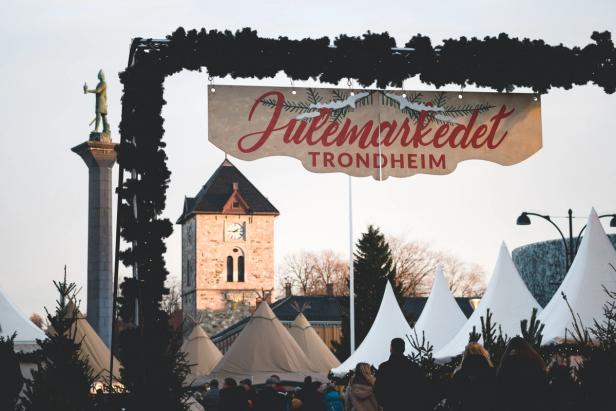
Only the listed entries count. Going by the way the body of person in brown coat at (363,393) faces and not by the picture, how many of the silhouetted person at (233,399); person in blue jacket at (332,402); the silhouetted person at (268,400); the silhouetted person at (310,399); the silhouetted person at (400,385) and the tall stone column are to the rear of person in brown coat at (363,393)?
1

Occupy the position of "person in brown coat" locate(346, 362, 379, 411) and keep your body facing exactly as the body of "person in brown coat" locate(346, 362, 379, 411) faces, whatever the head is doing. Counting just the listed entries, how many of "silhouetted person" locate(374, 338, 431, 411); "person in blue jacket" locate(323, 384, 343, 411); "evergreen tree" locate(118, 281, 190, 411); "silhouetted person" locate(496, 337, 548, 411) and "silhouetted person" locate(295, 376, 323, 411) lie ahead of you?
2

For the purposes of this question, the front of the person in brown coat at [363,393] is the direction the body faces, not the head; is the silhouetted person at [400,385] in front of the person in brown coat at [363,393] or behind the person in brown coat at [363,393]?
behind

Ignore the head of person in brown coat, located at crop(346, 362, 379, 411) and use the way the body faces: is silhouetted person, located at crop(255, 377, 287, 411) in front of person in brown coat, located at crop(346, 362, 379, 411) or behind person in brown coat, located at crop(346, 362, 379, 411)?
in front

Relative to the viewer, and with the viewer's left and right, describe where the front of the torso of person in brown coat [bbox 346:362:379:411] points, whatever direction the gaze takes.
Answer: facing away from the viewer

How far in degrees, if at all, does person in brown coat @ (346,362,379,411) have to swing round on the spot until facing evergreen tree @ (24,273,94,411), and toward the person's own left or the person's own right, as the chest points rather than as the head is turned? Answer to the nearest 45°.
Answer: approximately 90° to the person's own left

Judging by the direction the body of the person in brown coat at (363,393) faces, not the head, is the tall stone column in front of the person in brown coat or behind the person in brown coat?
in front

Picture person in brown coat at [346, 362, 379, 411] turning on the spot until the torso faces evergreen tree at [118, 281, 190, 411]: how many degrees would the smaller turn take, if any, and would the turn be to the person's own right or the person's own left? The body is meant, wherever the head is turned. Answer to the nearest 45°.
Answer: approximately 135° to the person's own left

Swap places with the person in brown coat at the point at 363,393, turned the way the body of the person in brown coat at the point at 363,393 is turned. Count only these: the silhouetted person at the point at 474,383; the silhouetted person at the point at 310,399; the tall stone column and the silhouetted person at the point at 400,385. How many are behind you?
2
